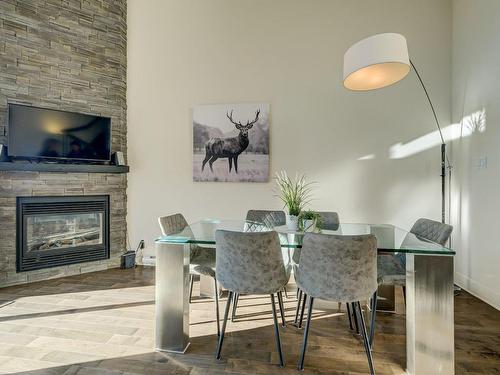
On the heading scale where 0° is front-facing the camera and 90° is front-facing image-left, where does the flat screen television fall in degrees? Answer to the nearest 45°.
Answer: approximately 315°

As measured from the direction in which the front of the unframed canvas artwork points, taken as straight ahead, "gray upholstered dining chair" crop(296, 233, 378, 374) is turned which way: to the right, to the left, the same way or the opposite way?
the opposite way

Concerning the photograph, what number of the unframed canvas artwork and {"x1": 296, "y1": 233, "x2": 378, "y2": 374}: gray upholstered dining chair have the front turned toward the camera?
1

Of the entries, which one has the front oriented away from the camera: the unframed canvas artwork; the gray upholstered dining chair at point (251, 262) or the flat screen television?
the gray upholstered dining chair

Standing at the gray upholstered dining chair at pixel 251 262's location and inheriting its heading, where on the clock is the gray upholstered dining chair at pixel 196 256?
the gray upholstered dining chair at pixel 196 256 is roughly at 11 o'clock from the gray upholstered dining chair at pixel 251 262.

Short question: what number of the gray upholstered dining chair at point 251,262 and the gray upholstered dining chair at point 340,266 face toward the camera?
0

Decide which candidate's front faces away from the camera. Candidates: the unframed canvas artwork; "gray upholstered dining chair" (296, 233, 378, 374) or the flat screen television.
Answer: the gray upholstered dining chair

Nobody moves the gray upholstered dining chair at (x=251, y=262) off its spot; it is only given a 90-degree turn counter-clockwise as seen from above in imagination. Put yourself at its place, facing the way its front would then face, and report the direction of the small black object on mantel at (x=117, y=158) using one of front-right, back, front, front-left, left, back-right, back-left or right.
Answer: front-right

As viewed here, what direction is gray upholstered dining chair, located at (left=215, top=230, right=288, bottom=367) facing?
away from the camera

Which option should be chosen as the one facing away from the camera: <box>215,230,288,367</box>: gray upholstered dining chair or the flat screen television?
the gray upholstered dining chair

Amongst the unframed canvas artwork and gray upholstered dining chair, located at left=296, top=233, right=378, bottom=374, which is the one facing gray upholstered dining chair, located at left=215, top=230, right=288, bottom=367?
the unframed canvas artwork

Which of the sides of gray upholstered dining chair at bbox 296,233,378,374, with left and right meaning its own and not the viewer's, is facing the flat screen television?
left

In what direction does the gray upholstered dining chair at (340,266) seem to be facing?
away from the camera
